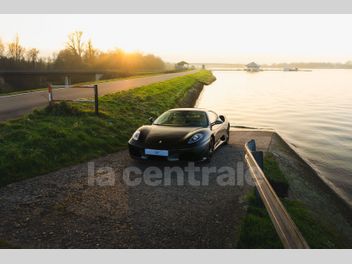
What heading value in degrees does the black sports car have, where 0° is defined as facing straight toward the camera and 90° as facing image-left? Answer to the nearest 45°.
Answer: approximately 45°
